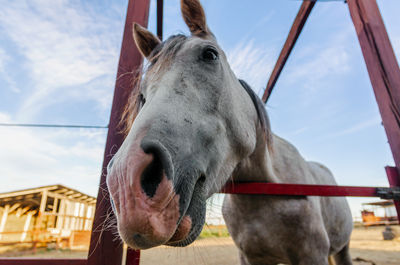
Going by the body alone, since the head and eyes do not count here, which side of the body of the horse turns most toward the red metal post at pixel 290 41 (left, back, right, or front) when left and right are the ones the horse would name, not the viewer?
back

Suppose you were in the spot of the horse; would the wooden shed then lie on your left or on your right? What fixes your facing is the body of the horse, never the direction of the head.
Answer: on your right

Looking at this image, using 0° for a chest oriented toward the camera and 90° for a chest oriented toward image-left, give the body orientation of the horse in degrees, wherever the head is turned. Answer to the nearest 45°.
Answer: approximately 45°

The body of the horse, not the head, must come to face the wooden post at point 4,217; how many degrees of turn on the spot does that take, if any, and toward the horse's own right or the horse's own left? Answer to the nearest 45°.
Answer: approximately 90° to the horse's own right

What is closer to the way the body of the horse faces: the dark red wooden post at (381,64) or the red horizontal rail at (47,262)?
the red horizontal rail
